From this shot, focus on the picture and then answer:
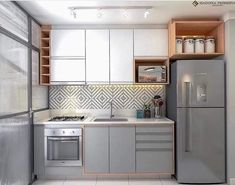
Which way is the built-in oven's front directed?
toward the camera

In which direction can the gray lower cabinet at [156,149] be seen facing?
toward the camera

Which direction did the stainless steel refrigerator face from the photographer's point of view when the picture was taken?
facing the viewer

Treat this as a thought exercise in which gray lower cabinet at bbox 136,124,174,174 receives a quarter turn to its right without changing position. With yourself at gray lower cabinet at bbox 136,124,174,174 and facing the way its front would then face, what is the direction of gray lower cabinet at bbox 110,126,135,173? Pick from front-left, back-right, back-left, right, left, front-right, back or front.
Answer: front

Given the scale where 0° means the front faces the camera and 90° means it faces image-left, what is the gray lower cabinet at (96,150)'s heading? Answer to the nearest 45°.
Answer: approximately 0°

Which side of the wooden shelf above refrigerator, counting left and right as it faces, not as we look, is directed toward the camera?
front

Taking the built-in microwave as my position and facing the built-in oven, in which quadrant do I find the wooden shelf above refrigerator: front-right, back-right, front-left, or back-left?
back-left

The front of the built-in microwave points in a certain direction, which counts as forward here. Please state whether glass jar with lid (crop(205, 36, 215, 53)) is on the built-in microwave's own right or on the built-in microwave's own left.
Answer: on the built-in microwave's own left
